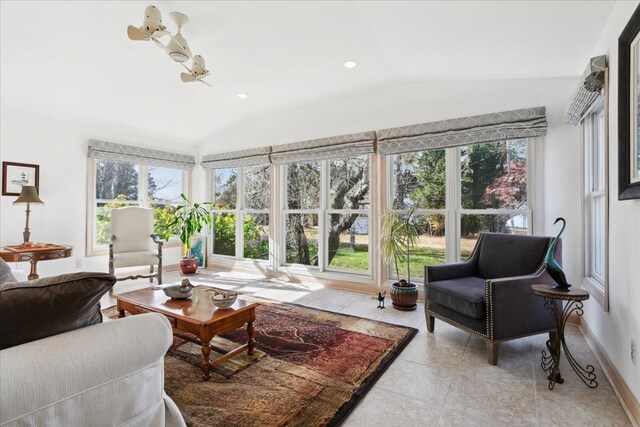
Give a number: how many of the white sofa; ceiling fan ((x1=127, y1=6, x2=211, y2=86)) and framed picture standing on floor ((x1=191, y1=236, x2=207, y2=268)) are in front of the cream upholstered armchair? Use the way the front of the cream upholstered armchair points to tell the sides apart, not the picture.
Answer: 2

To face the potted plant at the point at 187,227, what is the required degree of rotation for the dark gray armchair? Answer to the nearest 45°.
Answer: approximately 45° to its right

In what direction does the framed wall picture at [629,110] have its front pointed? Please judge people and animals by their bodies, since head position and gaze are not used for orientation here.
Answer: to the viewer's left

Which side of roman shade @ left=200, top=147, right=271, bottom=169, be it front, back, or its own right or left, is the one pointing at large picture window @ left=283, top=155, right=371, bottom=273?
left

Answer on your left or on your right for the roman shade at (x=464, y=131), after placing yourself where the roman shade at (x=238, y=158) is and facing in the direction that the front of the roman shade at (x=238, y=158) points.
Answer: on your left

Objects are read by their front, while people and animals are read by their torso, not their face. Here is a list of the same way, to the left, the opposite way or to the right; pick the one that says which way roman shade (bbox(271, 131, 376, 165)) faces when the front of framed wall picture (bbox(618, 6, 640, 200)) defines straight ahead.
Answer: to the left

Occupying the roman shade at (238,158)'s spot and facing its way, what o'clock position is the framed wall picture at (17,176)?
The framed wall picture is roughly at 1 o'clock from the roman shade.

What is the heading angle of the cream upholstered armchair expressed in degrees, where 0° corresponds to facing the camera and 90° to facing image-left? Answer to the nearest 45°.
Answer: approximately 0°

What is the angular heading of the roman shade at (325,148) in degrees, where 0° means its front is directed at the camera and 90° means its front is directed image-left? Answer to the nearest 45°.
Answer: approximately 45°

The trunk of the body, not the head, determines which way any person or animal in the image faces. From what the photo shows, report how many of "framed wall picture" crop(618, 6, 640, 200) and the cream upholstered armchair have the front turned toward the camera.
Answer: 1

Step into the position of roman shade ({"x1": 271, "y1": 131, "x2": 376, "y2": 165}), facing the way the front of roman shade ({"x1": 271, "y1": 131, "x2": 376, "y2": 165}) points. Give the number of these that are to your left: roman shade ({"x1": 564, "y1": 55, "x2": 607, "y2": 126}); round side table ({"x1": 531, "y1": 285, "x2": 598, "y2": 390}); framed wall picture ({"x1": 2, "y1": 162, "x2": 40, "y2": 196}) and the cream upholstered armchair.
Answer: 2

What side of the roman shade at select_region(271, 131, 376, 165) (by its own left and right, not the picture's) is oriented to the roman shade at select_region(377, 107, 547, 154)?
left
